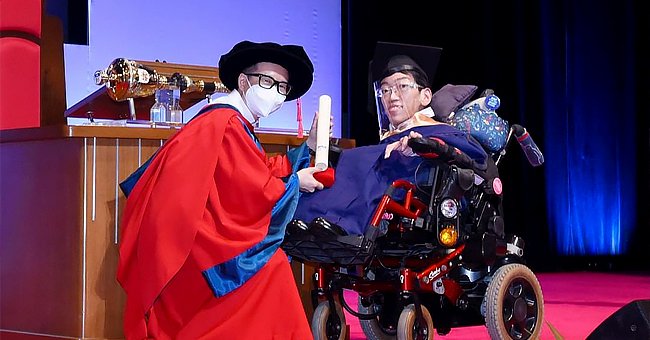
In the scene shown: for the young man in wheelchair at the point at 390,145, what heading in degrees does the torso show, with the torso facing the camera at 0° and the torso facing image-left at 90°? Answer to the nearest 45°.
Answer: approximately 45°

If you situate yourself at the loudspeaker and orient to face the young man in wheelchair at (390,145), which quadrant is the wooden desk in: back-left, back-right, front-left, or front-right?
front-left

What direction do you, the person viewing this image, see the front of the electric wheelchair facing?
facing the viewer and to the left of the viewer

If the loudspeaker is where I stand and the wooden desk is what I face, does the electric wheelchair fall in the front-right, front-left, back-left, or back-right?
front-right

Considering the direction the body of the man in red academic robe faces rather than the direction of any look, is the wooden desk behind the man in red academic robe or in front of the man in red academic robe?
behind

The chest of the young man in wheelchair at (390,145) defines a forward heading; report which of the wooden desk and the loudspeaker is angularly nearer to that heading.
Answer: the wooden desk

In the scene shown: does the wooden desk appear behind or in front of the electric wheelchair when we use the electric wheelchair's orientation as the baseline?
in front

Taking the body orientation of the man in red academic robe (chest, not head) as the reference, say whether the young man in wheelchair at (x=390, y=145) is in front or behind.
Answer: in front

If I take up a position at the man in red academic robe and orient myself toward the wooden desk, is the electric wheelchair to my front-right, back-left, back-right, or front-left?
back-right

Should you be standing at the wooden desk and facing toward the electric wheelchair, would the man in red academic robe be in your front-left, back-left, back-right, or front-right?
front-right

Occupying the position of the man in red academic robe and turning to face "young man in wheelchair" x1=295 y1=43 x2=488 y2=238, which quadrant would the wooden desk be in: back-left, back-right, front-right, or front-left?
back-left

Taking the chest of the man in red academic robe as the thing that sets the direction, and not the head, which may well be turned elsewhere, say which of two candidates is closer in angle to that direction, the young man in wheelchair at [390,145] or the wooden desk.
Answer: the young man in wheelchair
